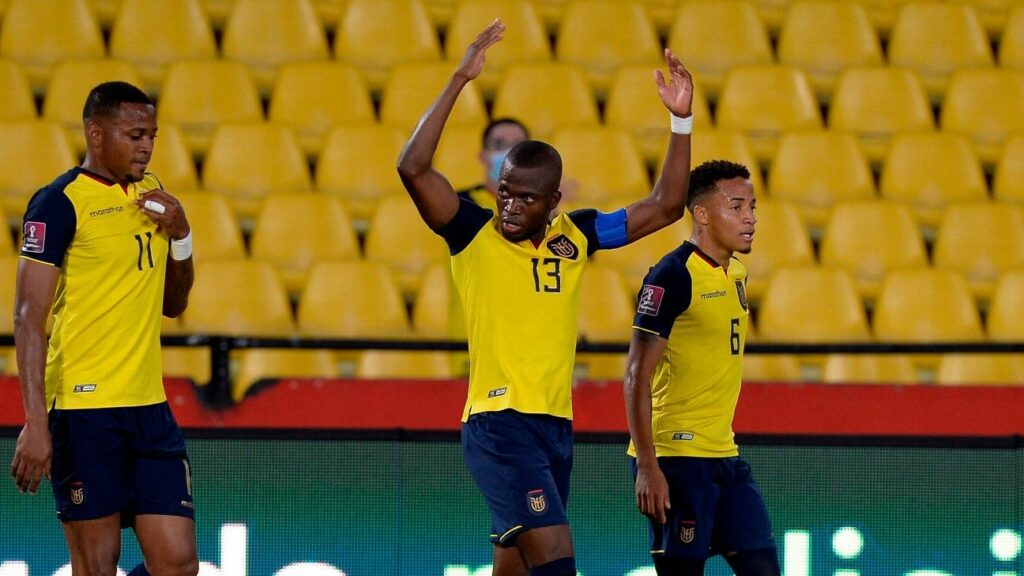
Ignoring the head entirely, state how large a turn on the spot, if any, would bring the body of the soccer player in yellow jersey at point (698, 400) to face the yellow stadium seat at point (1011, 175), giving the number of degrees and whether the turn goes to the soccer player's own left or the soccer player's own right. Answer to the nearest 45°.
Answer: approximately 90° to the soccer player's own left

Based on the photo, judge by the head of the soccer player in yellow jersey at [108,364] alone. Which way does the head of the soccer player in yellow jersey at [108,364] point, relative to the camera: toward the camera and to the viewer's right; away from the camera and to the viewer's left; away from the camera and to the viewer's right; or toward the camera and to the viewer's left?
toward the camera and to the viewer's right

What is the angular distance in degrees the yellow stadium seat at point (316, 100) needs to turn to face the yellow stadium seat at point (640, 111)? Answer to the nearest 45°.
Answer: approximately 90° to its left

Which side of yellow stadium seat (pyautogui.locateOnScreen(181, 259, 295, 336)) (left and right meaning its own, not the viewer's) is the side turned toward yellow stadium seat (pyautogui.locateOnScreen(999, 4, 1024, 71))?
left

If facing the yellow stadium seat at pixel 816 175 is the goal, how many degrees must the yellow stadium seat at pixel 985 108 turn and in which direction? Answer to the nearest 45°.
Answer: approximately 45° to its right

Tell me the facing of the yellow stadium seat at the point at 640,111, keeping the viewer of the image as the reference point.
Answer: facing the viewer

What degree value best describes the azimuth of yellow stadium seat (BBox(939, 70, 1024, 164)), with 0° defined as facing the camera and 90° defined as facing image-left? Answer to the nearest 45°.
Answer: approximately 0°

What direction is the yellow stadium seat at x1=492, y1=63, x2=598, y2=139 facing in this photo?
toward the camera

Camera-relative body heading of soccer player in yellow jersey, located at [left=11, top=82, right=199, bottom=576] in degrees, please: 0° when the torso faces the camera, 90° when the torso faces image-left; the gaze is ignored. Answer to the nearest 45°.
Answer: approximately 315°

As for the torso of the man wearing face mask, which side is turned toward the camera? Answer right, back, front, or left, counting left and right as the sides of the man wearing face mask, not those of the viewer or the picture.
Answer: front

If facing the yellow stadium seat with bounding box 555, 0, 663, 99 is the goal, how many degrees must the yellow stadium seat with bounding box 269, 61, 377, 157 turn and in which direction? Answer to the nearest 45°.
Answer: approximately 90° to its left

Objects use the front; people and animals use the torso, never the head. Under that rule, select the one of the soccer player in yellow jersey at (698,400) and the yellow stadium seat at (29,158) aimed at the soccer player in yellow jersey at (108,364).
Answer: the yellow stadium seat
